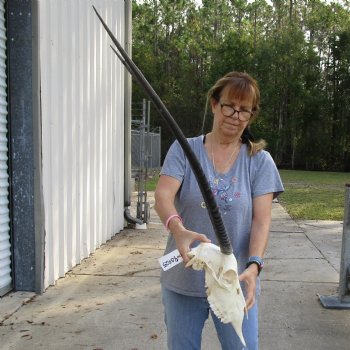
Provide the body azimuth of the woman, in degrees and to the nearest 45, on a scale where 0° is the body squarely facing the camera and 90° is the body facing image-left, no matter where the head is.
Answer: approximately 0°

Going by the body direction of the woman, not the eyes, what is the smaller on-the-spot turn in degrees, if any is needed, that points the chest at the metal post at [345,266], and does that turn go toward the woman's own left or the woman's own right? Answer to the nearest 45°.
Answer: approximately 135° to the woman's own left

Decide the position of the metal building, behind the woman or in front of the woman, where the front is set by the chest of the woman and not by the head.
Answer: behind
